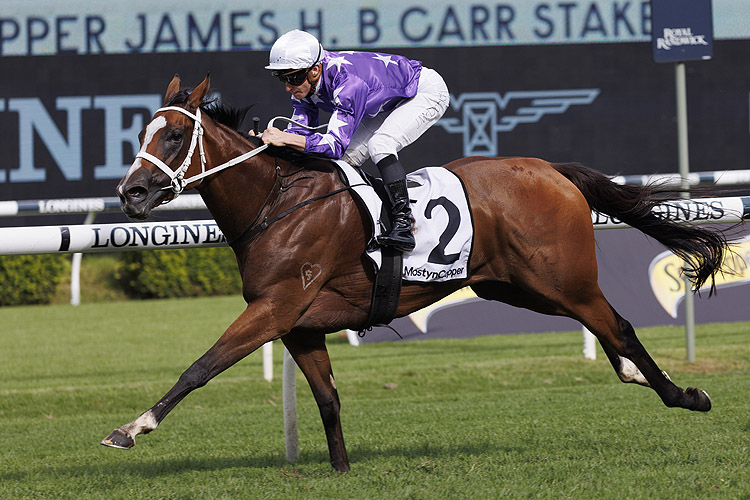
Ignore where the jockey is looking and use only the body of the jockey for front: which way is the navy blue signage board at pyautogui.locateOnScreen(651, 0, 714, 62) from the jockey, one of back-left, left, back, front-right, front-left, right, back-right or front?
back-right

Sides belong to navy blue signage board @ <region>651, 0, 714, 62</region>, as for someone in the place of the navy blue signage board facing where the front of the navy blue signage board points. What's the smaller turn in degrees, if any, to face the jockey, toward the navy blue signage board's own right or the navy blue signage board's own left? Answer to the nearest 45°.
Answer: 0° — it already faces them

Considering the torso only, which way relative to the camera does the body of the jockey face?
to the viewer's left

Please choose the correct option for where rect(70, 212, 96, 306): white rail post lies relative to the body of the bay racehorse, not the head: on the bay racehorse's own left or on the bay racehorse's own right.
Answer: on the bay racehorse's own right

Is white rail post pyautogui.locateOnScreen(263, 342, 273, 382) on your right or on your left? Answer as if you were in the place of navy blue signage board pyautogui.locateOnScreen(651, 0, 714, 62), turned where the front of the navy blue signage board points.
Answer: on your right

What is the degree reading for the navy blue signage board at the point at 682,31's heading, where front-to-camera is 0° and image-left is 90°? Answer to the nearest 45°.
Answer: approximately 0°

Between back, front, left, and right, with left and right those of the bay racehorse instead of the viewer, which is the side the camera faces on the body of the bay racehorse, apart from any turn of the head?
left

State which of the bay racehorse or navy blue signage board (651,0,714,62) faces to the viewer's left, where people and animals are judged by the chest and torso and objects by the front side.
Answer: the bay racehorse

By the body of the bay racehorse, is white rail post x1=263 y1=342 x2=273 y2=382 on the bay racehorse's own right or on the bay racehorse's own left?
on the bay racehorse's own right

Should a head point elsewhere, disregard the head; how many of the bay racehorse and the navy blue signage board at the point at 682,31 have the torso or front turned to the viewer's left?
1

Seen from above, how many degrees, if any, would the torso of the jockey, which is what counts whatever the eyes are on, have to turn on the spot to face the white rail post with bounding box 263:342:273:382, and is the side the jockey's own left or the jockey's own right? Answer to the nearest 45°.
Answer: approximately 90° to the jockey's own right
